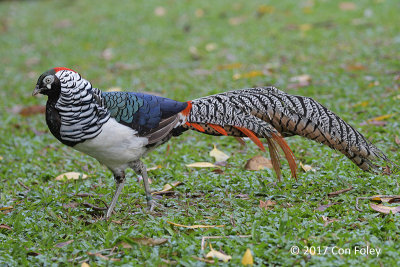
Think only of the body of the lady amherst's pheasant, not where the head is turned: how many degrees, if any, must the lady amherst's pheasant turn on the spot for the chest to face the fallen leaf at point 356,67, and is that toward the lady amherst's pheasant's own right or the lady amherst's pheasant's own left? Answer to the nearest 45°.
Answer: approximately 135° to the lady amherst's pheasant's own right

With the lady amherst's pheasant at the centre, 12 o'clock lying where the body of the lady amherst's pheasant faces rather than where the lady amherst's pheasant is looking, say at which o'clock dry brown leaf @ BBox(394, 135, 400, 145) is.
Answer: The dry brown leaf is roughly at 5 o'clock from the lady amherst's pheasant.

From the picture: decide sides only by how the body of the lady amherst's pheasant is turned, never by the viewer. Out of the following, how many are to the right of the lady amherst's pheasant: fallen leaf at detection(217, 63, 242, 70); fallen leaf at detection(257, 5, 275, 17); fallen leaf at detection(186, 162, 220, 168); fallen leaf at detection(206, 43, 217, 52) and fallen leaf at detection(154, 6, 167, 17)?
5

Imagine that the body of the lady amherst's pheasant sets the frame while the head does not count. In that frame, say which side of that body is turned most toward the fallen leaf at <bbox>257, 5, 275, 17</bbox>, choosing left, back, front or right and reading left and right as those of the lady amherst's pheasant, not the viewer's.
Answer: right

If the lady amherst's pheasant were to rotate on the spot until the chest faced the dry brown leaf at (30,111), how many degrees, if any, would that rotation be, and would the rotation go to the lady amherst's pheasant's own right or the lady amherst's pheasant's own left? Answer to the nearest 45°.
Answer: approximately 45° to the lady amherst's pheasant's own right

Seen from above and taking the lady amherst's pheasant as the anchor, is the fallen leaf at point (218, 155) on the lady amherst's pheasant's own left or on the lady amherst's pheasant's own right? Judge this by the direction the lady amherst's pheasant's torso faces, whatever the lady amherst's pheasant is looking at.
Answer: on the lady amherst's pheasant's own right

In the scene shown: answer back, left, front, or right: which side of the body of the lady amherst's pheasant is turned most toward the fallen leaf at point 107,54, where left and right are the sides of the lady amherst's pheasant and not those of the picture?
right

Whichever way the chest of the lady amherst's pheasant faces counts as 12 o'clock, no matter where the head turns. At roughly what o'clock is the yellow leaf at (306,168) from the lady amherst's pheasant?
The yellow leaf is roughly at 5 o'clock from the lady amherst's pheasant.

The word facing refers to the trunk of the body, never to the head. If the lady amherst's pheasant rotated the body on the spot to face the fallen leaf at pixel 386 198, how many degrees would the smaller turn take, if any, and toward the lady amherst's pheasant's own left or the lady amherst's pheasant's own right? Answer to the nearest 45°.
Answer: approximately 180°

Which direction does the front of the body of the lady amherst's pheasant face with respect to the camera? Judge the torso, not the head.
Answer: to the viewer's left

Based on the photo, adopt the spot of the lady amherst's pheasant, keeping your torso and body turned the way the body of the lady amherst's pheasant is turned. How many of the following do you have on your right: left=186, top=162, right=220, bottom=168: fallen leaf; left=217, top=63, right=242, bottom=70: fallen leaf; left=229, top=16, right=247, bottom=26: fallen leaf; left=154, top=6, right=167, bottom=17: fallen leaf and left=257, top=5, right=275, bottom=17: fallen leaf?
5

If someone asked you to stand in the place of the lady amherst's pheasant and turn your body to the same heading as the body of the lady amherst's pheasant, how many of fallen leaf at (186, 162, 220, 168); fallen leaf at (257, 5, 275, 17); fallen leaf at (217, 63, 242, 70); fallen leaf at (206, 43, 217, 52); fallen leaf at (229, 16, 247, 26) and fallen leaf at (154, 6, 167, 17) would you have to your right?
6
